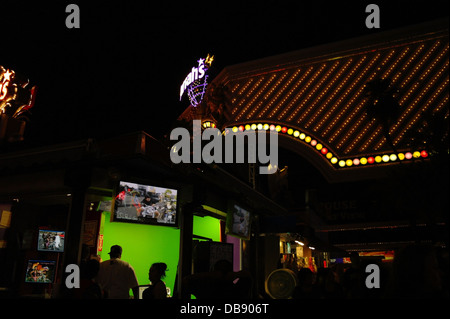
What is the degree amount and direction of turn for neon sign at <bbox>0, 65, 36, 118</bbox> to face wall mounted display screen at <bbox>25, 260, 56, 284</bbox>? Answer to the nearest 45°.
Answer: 0° — it already faces it

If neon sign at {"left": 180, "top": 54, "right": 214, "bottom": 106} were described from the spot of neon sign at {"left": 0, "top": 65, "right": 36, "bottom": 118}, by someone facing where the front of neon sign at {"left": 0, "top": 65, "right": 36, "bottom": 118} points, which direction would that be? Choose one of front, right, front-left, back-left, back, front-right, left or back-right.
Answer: left

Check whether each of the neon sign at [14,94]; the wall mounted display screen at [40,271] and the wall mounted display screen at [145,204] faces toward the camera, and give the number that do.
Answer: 3

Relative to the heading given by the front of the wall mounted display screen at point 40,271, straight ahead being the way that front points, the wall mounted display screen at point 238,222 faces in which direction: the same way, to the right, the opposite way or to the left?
the same way

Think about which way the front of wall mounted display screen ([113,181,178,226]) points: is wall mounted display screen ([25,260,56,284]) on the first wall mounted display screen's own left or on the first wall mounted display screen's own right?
on the first wall mounted display screen's own right

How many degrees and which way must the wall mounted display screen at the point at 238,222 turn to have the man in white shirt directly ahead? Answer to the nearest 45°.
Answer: approximately 90° to its right

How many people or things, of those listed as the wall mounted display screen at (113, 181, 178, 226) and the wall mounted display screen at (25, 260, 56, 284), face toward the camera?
2

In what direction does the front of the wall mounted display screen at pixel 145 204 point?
toward the camera

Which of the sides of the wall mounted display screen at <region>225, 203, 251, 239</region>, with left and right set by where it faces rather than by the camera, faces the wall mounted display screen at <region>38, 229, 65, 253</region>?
right

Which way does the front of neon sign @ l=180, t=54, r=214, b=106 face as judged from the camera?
facing the viewer and to the left of the viewer

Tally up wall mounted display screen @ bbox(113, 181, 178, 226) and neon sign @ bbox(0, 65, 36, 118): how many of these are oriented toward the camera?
2

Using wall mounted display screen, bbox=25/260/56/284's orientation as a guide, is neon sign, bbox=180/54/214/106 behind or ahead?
behind

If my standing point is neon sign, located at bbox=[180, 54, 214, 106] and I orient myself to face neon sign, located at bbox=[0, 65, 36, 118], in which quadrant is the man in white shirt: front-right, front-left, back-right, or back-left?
front-left

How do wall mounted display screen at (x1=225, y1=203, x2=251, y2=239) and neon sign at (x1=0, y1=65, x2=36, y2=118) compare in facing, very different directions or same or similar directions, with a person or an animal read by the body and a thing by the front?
same or similar directions

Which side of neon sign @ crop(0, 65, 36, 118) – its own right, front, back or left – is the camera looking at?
front

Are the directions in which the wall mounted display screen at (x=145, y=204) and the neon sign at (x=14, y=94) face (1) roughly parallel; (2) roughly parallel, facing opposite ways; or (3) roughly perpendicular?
roughly parallel
